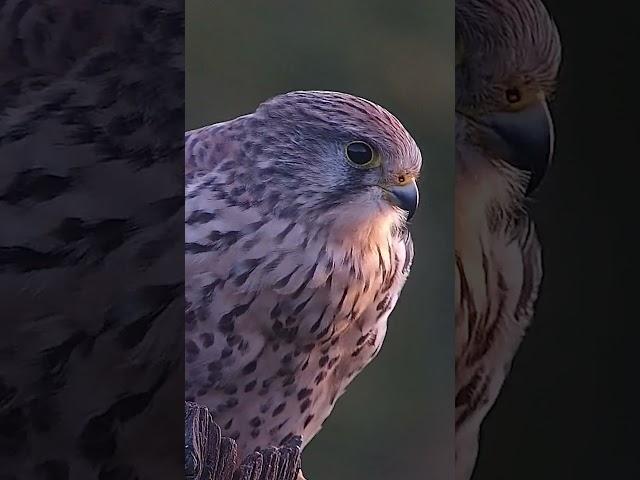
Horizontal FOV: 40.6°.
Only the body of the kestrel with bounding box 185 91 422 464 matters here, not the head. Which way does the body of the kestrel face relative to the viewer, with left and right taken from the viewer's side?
facing the viewer and to the right of the viewer
